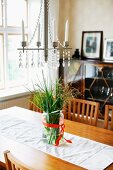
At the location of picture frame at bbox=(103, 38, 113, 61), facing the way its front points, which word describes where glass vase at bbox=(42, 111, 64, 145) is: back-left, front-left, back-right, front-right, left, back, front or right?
front

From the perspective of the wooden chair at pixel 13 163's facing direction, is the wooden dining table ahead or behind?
ahead

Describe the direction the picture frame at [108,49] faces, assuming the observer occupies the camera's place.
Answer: facing the viewer

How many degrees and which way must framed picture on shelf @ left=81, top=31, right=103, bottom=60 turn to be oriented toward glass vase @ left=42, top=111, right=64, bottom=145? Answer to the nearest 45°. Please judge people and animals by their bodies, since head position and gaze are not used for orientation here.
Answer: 0° — it already faces it

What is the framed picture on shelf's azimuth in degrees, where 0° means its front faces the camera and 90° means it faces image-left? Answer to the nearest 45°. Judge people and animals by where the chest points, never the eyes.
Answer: approximately 0°

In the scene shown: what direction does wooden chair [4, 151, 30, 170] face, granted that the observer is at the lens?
facing away from the viewer and to the right of the viewer

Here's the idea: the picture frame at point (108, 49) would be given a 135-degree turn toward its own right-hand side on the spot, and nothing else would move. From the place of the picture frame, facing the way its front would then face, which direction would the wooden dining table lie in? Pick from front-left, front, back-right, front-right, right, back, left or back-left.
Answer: back-left

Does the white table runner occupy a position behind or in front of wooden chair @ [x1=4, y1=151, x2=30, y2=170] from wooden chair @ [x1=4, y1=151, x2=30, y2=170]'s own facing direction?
in front

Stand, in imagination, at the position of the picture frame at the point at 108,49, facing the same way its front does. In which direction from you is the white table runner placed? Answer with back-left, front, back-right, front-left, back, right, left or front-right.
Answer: front

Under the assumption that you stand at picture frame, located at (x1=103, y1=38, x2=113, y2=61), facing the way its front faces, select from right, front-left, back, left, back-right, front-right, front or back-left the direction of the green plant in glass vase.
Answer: front

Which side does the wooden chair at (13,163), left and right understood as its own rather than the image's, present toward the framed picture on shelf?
front

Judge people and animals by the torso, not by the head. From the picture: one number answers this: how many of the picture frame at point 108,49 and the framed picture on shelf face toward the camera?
2
